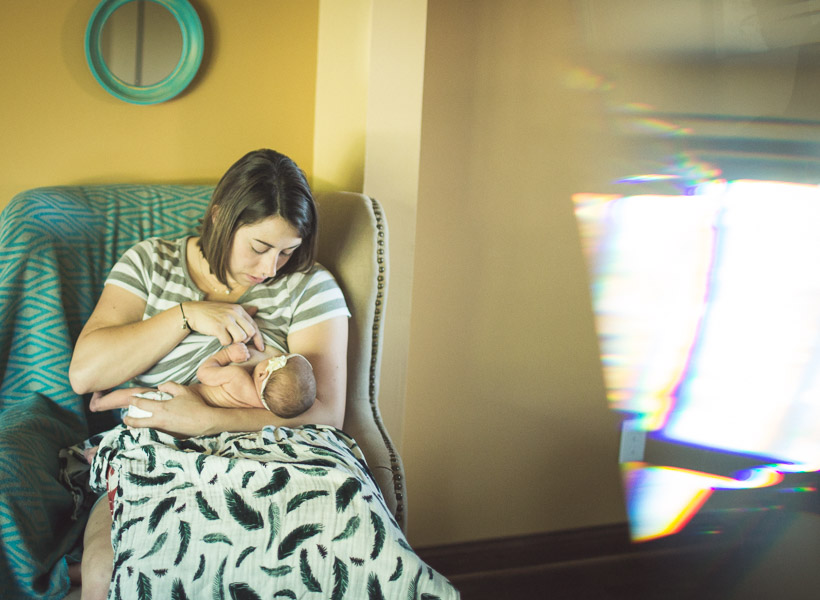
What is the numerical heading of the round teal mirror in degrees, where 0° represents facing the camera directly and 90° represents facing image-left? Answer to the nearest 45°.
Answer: approximately 0°

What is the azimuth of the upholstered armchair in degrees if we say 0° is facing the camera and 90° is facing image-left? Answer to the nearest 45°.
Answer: approximately 0°

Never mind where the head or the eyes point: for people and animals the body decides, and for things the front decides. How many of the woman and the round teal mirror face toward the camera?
2
